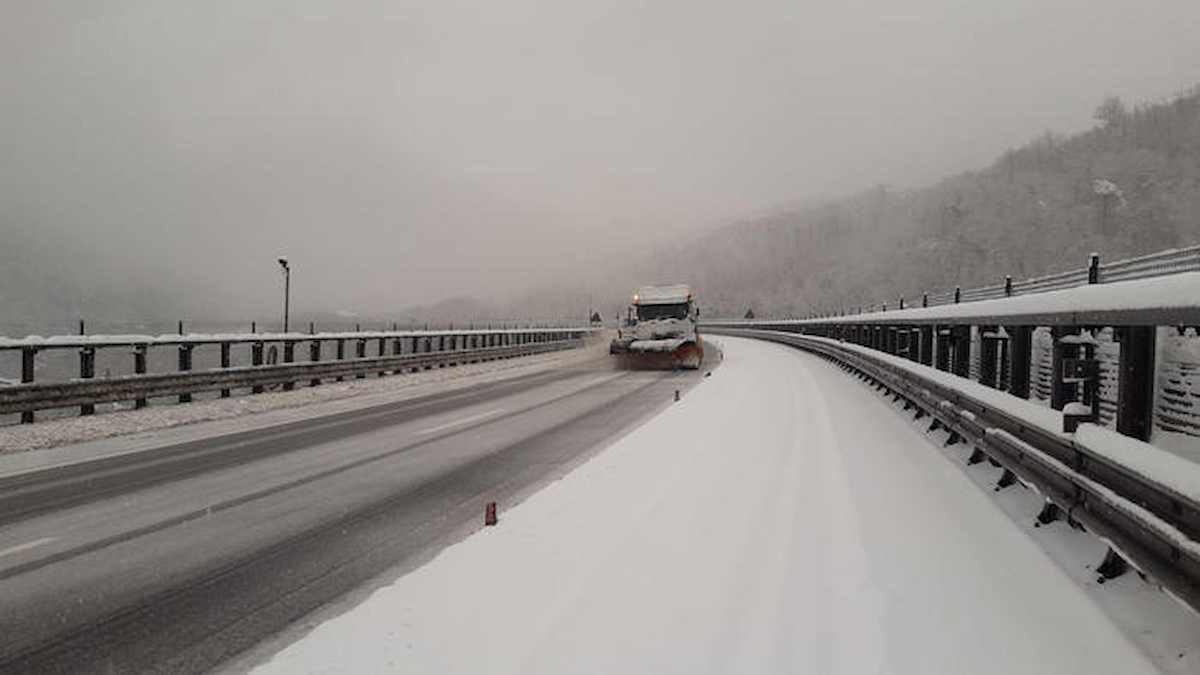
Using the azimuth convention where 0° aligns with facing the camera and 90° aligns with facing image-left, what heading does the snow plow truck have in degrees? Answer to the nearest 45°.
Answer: approximately 0°

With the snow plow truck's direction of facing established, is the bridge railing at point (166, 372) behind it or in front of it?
in front

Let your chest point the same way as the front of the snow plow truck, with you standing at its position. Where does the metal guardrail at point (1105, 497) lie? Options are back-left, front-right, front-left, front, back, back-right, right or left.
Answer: front

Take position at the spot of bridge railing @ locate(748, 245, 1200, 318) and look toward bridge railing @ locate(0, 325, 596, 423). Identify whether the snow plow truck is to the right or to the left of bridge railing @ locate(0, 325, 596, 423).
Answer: right

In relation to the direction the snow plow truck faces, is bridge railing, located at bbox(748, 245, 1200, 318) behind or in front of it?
in front
